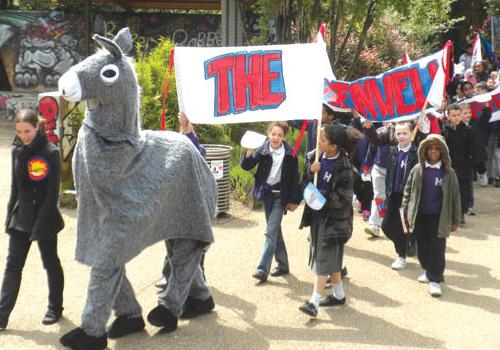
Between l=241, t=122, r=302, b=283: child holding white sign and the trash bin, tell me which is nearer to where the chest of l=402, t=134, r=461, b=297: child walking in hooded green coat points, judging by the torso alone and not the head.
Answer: the child holding white sign

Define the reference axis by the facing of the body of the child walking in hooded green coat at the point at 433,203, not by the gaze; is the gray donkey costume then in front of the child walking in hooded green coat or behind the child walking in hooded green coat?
in front

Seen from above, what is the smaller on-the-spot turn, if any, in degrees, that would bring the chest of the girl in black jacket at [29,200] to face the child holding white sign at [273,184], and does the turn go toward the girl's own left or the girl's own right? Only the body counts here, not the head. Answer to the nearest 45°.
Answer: approximately 135° to the girl's own left

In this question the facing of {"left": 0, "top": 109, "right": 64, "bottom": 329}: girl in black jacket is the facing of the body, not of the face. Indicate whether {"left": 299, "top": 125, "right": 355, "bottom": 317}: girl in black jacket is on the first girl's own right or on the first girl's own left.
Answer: on the first girl's own left

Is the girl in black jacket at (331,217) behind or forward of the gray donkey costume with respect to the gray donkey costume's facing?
behind

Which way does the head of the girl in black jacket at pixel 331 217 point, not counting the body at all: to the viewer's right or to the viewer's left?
to the viewer's left

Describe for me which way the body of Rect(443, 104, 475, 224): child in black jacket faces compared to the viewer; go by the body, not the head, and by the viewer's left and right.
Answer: facing the viewer and to the left of the viewer

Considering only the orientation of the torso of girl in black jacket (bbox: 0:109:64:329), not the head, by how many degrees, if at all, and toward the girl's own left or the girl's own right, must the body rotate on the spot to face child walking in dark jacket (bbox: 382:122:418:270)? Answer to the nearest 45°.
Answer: approximately 135° to the girl's own left

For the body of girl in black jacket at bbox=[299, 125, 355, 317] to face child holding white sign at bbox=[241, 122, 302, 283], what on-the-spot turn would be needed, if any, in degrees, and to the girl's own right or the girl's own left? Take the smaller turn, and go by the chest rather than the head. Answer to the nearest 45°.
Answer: approximately 90° to the girl's own right

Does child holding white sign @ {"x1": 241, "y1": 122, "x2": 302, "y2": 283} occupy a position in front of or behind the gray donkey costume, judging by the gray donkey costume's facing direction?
behind

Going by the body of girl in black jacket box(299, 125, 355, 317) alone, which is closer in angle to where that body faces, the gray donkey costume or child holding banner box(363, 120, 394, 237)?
the gray donkey costume

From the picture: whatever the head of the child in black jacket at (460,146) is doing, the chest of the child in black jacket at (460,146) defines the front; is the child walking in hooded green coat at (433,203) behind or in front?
in front
